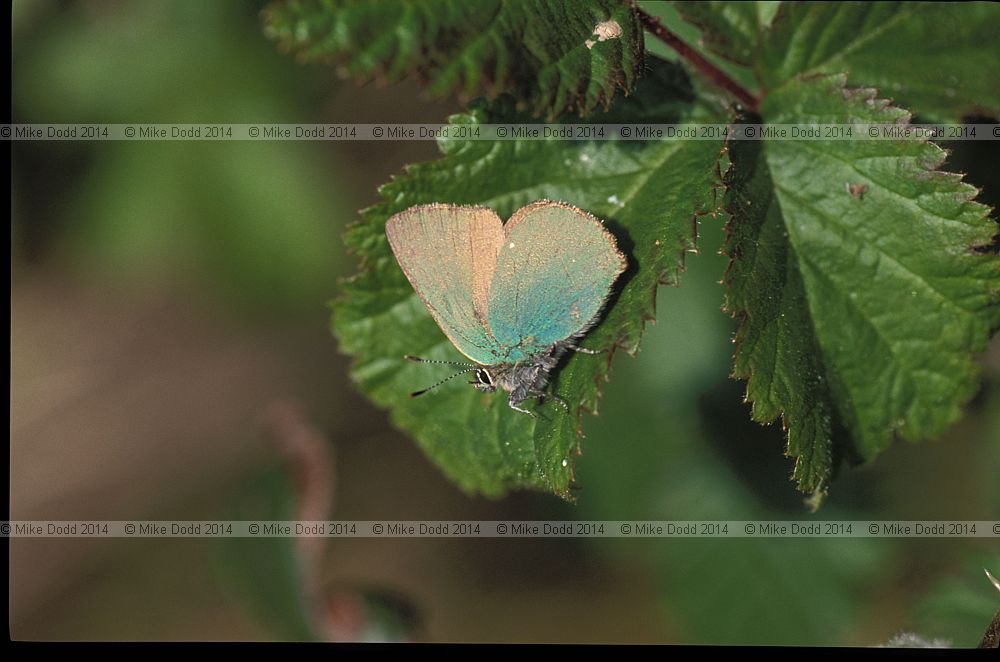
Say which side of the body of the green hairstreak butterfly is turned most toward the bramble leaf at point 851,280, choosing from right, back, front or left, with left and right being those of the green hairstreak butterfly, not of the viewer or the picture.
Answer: back

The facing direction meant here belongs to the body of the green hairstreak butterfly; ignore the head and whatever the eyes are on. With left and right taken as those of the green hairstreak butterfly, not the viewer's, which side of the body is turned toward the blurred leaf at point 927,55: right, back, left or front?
back

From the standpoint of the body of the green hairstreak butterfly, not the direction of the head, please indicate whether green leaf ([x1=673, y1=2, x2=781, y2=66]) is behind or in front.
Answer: behind

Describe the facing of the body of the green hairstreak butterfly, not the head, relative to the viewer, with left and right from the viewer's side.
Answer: facing to the left of the viewer

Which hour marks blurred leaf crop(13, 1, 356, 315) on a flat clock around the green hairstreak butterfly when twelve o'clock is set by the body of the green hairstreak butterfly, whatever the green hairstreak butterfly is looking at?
The blurred leaf is roughly at 2 o'clock from the green hairstreak butterfly.
